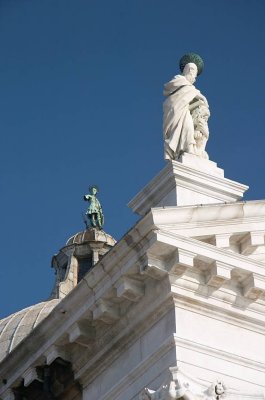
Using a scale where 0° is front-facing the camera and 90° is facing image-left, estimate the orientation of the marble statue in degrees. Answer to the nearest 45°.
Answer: approximately 315°

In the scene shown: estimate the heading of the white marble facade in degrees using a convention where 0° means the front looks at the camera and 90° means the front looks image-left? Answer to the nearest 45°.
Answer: approximately 315°
